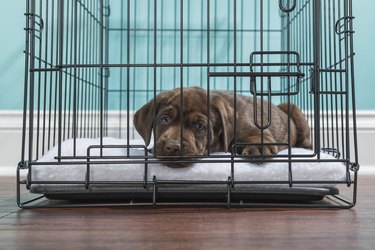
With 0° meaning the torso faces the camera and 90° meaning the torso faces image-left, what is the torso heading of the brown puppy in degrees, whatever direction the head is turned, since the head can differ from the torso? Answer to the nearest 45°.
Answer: approximately 45°
